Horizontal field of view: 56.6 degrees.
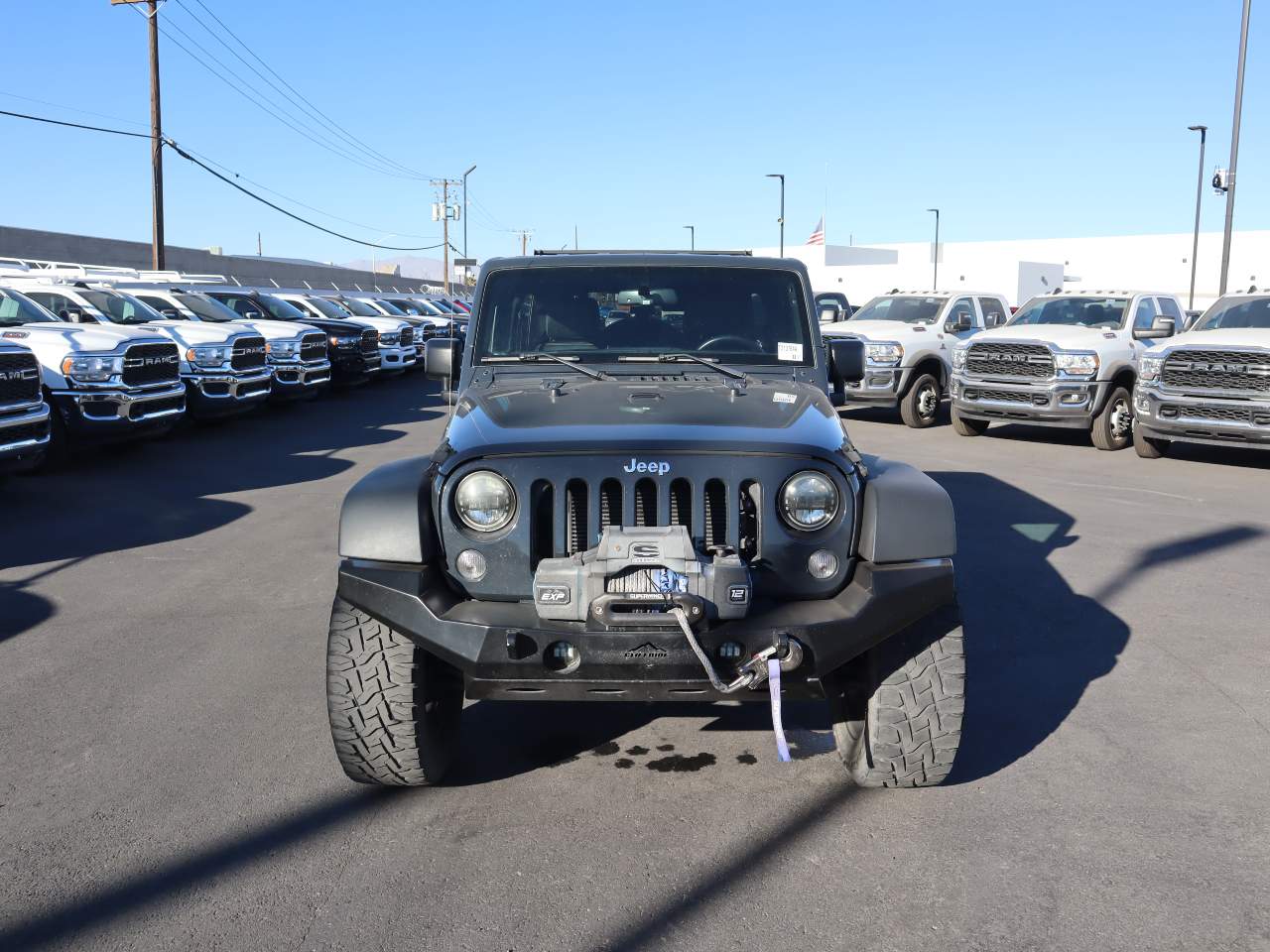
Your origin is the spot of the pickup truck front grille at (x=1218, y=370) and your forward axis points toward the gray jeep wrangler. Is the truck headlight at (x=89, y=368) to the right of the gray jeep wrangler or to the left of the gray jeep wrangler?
right

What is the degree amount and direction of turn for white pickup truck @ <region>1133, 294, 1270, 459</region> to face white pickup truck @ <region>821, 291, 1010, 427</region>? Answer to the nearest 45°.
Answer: approximately 90° to its right

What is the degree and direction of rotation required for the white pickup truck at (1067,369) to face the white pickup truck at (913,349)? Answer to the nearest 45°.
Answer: approximately 90° to its right

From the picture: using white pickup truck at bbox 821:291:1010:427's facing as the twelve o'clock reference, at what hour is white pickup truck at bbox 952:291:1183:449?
white pickup truck at bbox 952:291:1183:449 is roughly at 9 o'clock from white pickup truck at bbox 821:291:1010:427.

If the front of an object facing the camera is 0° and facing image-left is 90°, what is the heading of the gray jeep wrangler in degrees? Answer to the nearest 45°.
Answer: approximately 0°

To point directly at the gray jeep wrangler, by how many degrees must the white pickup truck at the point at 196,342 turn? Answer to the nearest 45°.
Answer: approximately 45° to its right

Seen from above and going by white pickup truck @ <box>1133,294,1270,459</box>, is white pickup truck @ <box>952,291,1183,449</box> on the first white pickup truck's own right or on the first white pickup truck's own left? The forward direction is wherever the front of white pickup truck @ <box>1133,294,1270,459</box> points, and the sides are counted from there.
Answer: on the first white pickup truck's own right

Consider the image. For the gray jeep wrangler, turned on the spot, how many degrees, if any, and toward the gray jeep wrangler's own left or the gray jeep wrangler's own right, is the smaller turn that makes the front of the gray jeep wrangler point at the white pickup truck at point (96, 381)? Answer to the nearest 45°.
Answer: approximately 135° to the gray jeep wrangler's own right

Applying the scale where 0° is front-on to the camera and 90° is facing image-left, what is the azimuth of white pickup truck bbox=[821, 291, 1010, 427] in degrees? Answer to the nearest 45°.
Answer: approximately 45°

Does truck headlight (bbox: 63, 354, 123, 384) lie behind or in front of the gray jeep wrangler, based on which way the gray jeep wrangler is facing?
behind
